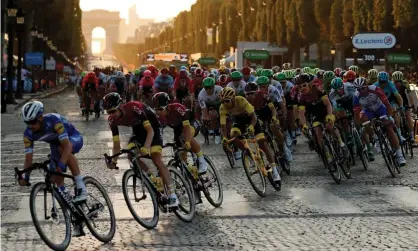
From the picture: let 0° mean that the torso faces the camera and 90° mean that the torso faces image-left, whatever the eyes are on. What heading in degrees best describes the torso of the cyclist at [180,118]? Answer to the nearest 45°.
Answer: approximately 45°

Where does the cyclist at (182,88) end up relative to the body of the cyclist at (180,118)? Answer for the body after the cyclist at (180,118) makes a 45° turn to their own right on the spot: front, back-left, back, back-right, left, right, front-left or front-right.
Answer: right

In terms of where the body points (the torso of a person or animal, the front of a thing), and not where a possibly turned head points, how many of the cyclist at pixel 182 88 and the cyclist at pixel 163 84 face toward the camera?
2

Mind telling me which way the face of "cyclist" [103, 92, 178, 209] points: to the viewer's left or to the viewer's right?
to the viewer's left

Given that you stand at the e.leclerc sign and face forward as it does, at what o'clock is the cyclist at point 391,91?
The cyclist is roughly at 12 o'clock from the e.leclerc sign.

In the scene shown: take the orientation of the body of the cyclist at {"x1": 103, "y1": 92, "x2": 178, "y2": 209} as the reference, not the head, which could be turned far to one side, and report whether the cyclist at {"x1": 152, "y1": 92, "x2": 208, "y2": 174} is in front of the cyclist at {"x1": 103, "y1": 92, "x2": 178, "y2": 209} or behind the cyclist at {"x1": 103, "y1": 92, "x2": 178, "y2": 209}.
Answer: behind

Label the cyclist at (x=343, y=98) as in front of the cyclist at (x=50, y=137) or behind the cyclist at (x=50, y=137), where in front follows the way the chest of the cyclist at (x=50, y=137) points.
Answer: behind

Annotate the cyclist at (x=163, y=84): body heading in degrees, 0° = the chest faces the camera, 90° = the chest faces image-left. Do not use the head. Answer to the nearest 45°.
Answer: approximately 0°
